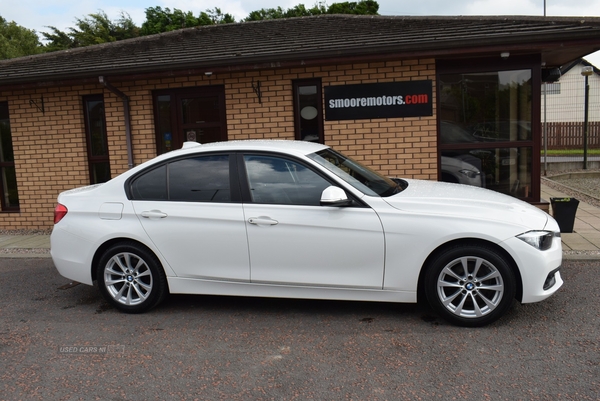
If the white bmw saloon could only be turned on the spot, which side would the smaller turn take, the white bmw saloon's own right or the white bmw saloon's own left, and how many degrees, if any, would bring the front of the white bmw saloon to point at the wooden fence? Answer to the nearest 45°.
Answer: approximately 45° to the white bmw saloon's own left

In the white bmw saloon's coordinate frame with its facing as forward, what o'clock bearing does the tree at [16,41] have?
The tree is roughly at 8 o'clock from the white bmw saloon.

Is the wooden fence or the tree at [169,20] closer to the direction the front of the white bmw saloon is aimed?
the wooden fence

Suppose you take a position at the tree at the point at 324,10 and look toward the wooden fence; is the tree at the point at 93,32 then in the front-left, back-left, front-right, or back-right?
back-right

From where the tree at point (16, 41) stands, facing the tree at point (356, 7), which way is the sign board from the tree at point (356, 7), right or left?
right

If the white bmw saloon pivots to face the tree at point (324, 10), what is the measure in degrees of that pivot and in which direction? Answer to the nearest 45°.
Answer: approximately 90° to its left

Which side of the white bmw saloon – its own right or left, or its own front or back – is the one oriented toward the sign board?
left

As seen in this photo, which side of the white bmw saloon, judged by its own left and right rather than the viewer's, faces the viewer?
right
